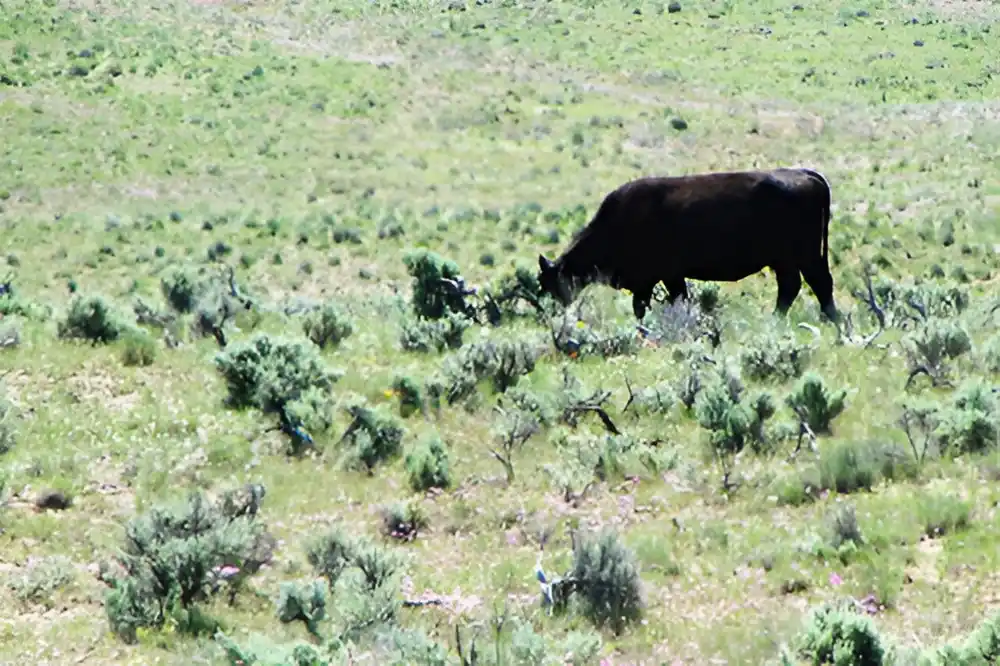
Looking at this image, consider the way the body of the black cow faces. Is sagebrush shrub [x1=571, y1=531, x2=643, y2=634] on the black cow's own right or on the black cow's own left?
on the black cow's own left

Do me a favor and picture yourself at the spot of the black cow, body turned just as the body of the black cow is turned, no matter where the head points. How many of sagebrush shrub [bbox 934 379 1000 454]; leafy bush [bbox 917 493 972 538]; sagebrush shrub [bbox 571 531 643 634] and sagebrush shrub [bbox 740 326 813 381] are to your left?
4

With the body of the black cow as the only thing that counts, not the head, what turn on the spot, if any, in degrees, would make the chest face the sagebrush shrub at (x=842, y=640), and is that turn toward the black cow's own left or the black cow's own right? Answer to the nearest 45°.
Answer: approximately 90° to the black cow's own left

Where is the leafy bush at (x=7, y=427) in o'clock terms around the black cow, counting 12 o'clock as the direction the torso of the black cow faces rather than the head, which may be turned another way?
The leafy bush is roughly at 10 o'clock from the black cow.

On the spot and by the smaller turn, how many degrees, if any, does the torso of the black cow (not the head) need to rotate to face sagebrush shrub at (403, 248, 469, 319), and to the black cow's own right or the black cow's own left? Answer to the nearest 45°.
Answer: approximately 45° to the black cow's own left

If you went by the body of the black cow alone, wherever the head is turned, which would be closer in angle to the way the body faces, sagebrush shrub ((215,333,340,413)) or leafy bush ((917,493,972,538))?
the sagebrush shrub

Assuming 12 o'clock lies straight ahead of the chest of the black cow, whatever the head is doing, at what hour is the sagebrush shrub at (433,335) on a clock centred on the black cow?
The sagebrush shrub is roughly at 10 o'clock from the black cow.

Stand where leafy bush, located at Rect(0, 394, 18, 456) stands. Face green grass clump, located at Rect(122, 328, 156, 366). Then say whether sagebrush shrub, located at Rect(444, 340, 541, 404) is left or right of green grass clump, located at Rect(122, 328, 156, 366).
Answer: right

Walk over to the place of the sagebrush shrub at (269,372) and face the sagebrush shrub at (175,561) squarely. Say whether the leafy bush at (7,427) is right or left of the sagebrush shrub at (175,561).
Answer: right

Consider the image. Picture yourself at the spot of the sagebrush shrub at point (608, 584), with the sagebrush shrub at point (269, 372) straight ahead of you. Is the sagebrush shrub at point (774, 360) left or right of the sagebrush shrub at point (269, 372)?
right

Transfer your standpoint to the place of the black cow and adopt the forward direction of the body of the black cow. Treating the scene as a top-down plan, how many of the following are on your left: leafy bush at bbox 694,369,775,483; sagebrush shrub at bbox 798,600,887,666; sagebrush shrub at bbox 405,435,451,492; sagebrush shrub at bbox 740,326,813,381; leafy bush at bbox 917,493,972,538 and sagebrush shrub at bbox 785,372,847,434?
6

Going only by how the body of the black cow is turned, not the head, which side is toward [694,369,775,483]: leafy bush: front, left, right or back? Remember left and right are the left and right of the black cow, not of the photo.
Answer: left

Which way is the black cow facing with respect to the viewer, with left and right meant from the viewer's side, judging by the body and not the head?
facing to the left of the viewer

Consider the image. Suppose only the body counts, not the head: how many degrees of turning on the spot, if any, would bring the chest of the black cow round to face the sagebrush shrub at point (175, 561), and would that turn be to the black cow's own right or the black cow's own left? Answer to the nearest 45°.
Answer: approximately 90° to the black cow's own left

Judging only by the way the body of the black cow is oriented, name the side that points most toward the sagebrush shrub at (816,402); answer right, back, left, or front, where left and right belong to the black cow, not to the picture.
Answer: left

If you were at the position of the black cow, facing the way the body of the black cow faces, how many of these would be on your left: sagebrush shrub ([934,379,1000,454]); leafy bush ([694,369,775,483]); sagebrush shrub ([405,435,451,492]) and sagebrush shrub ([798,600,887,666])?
4
